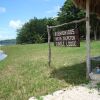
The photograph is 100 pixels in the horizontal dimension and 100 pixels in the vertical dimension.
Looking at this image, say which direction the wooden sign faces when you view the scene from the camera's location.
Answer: facing the viewer and to the left of the viewer
